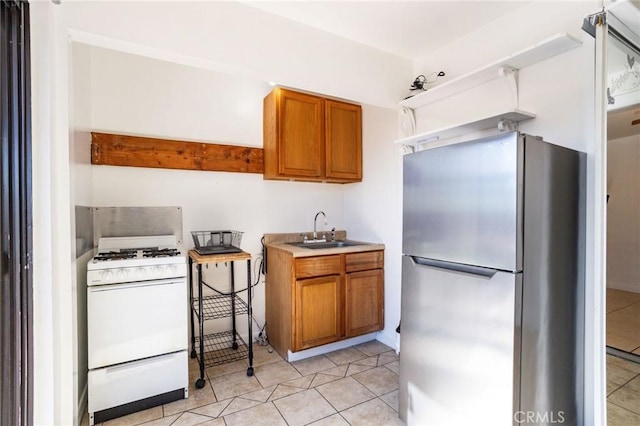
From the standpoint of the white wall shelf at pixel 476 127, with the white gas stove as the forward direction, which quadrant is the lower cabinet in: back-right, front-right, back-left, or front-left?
front-right

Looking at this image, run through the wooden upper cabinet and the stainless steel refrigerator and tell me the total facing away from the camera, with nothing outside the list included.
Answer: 0

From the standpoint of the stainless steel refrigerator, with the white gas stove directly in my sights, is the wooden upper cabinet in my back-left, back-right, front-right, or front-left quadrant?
front-right

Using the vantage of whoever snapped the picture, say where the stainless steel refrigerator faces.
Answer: facing the viewer and to the left of the viewer

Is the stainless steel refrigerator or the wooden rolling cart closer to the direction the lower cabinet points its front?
the stainless steel refrigerator

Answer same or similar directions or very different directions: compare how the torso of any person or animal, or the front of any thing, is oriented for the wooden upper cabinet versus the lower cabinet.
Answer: same or similar directions

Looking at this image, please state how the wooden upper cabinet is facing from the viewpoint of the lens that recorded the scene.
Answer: facing the viewer and to the right of the viewer

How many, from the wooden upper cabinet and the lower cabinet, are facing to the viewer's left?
0

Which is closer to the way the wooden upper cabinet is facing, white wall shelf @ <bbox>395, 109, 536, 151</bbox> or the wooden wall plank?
the white wall shelf

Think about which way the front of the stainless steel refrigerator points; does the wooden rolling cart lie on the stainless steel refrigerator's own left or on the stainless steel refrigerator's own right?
on the stainless steel refrigerator's own right

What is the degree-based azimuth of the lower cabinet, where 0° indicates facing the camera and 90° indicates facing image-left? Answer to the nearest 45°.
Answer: approximately 315°
